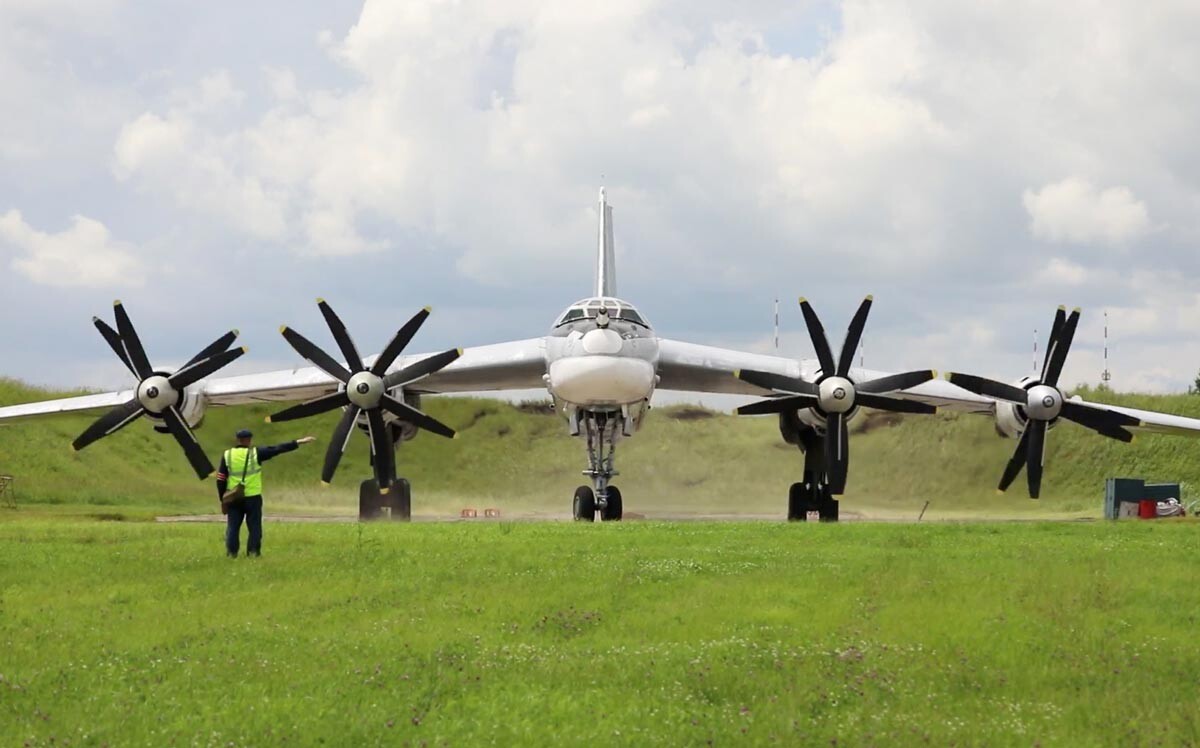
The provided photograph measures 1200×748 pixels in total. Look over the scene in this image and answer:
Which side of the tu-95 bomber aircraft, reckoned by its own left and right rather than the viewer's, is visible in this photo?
front

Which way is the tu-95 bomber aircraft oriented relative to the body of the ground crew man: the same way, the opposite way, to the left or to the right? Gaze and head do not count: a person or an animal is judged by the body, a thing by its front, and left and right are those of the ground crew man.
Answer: the opposite way

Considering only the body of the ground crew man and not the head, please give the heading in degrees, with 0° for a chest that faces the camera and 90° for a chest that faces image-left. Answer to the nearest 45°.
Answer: approximately 180°

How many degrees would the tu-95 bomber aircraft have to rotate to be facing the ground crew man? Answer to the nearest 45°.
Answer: approximately 45° to its right

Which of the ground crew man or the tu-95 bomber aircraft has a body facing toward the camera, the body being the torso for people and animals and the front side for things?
the tu-95 bomber aircraft

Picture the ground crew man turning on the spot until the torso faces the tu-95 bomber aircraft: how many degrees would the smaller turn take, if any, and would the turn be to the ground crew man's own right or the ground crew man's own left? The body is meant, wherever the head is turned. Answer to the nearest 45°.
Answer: approximately 45° to the ground crew man's own right

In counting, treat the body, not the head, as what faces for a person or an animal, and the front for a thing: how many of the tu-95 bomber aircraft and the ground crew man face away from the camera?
1
